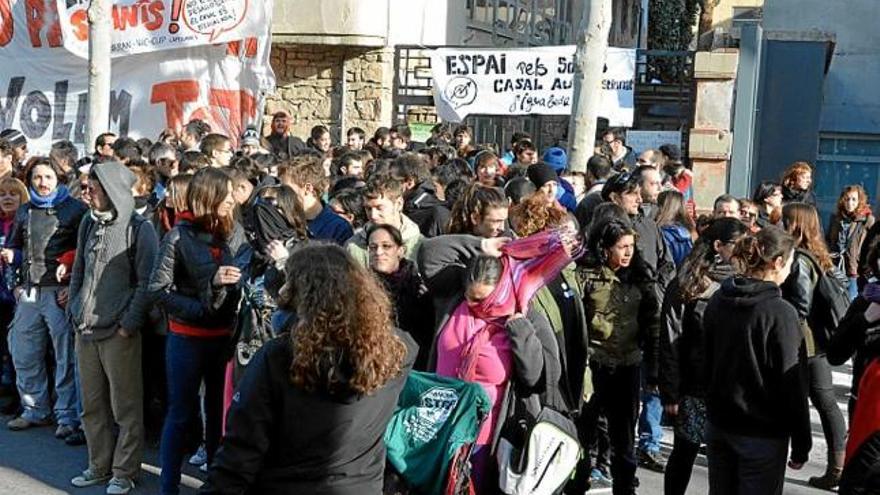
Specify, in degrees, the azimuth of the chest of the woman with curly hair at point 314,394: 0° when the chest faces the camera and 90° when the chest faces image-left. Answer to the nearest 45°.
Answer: approximately 135°

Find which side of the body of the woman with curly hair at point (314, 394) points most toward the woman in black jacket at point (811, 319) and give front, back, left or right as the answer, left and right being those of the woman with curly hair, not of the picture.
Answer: right

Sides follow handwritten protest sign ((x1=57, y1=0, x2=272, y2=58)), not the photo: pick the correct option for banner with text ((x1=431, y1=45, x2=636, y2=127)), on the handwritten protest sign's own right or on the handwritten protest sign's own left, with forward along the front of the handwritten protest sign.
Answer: on the handwritten protest sign's own left

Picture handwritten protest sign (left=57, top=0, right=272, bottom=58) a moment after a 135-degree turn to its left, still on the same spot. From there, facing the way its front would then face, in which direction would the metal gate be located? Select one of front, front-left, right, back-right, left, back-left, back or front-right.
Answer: front-right

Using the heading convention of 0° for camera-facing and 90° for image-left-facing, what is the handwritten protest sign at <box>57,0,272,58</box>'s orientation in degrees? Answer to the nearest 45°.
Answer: approximately 0°
